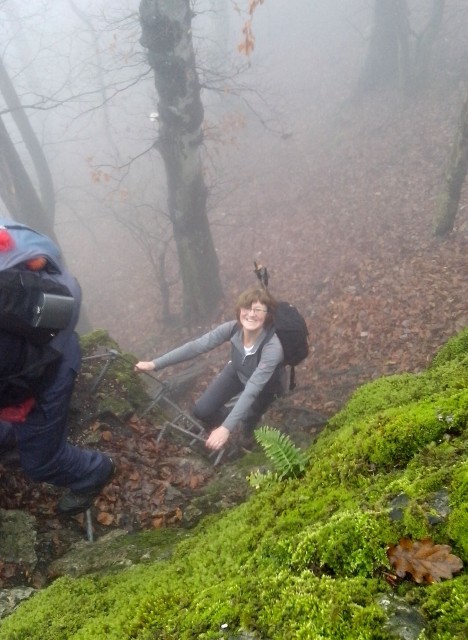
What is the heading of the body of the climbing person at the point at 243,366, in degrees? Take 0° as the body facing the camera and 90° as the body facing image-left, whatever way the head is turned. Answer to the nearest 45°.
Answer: approximately 45°

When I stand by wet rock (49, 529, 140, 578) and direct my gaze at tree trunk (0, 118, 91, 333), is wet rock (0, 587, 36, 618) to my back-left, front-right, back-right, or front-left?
back-left

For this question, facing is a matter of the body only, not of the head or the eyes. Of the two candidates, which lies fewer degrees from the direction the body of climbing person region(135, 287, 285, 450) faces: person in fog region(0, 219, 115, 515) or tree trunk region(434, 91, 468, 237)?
the person in fog

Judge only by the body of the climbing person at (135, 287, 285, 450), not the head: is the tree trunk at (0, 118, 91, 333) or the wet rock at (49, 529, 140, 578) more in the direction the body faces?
the wet rock

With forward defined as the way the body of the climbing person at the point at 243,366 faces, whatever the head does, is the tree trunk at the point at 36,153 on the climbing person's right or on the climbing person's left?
on the climbing person's right

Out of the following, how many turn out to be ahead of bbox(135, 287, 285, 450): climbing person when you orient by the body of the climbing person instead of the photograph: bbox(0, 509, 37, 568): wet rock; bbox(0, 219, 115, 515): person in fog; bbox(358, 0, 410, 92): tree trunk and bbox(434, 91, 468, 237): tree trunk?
2

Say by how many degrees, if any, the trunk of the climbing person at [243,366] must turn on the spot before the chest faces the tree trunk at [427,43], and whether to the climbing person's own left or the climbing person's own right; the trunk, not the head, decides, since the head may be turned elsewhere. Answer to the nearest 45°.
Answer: approximately 180°

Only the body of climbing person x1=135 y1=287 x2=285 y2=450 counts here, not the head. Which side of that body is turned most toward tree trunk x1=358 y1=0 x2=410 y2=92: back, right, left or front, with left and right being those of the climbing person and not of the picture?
back

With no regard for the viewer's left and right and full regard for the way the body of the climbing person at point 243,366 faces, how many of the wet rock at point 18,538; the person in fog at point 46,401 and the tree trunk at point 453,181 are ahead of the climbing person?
2

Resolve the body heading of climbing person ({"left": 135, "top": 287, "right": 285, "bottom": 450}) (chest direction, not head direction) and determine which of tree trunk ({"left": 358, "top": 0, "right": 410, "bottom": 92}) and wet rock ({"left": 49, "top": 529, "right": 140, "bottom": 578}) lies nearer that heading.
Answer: the wet rock

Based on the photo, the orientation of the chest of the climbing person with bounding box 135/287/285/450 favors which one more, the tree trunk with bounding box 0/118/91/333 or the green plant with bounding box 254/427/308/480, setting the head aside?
the green plant

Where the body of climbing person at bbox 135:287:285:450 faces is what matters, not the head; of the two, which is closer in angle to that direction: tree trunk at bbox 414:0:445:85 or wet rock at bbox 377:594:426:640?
the wet rock
